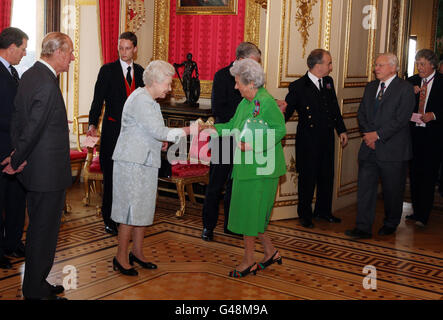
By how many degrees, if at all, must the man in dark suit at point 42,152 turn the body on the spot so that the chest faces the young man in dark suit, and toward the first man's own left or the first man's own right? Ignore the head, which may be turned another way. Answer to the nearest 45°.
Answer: approximately 90° to the first man's own left

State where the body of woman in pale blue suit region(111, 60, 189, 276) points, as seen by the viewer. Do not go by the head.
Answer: to the viewer's right

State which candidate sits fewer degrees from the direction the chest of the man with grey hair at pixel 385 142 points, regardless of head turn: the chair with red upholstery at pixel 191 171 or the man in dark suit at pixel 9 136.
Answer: the man in dark suit

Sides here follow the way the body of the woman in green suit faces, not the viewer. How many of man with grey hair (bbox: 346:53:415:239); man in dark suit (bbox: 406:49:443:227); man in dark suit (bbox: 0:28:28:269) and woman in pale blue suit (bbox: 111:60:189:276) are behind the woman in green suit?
2
